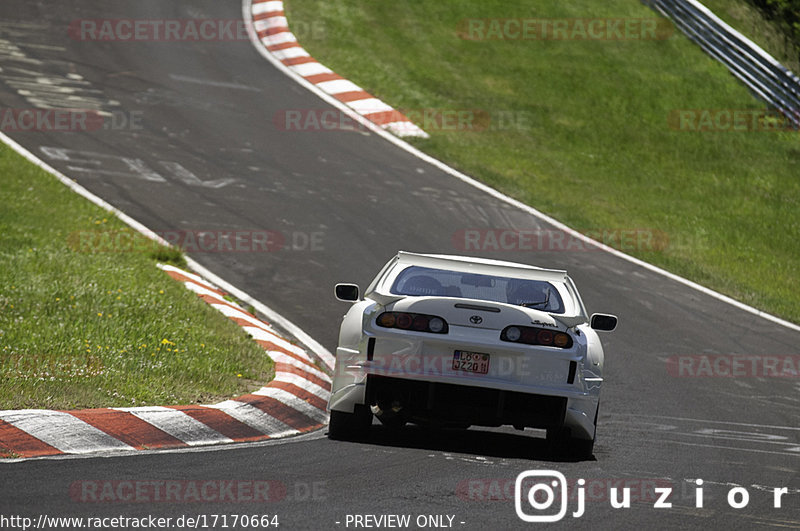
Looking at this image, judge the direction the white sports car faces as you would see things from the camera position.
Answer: facing away from the viewer

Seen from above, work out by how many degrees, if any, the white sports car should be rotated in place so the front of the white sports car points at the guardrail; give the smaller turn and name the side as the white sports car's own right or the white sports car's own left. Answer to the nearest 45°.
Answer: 0° — it already faces it
